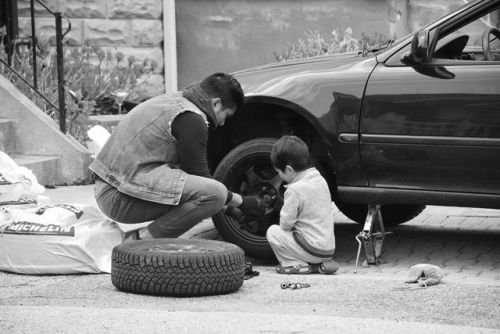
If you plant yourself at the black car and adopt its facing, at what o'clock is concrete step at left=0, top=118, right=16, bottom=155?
The concrete step is roughly at 1 o'clock from the black car.

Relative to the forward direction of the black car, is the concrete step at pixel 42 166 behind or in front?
in front

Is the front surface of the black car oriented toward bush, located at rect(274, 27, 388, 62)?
no

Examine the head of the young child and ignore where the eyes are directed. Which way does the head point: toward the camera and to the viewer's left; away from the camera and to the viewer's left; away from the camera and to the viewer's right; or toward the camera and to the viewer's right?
away from the camera and to the viewer's left

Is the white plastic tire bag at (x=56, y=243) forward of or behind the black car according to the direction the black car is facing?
forward

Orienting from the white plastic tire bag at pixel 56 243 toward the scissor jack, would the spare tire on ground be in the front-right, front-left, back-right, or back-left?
front-right

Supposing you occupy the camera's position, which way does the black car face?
facing to the left of the viewer
